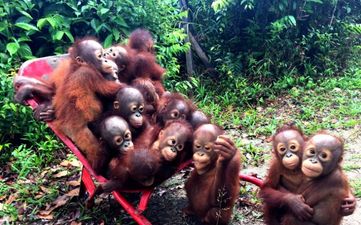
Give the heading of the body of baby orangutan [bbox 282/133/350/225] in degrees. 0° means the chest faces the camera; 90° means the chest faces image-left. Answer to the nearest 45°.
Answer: approximately 45°

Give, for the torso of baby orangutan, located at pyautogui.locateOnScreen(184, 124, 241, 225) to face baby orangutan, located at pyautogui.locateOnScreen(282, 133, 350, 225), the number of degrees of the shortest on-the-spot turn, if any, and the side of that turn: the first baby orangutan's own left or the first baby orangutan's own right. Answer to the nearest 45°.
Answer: approximately 135° to the first baby orangutan's own left

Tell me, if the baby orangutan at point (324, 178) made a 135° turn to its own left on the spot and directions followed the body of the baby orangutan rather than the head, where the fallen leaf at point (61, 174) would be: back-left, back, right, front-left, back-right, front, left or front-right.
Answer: back

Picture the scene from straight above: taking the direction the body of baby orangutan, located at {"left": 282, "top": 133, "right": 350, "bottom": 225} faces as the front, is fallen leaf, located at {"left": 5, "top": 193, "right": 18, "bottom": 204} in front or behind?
in front

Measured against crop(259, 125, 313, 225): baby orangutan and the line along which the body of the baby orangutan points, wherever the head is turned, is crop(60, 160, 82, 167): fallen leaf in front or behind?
behind

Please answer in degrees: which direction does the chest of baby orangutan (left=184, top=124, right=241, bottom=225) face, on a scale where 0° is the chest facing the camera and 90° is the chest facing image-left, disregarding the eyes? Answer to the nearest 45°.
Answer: approximately 45°

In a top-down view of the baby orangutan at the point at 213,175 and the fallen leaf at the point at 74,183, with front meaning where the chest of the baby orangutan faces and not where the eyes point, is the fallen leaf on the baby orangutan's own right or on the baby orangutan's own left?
on the baby orangutan's own right

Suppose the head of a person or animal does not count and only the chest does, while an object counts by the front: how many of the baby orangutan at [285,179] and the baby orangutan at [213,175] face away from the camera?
0

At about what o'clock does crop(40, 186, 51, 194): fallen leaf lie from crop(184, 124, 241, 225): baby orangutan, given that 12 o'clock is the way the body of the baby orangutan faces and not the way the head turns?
The fallen leaf is roughly at 2 o'clock from the baby orangutan.

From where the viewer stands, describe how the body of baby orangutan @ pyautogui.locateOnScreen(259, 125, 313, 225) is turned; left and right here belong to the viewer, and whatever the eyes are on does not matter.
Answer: facing the viewer and to the right of the viewer
